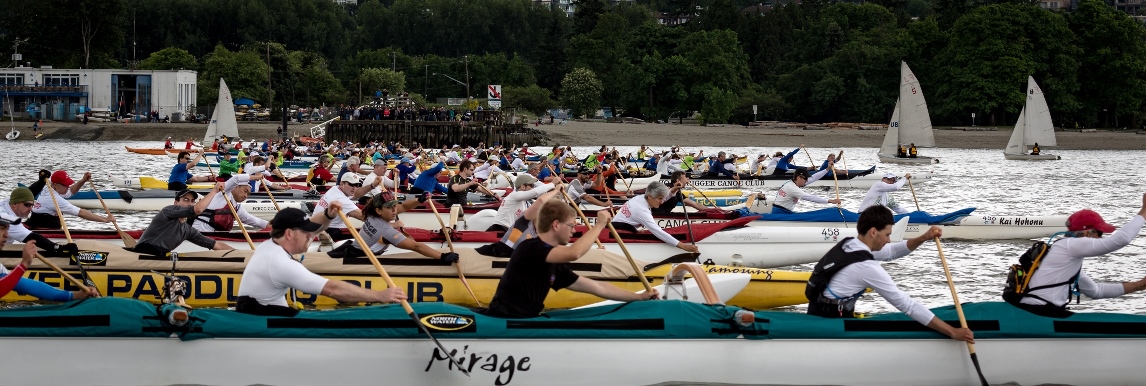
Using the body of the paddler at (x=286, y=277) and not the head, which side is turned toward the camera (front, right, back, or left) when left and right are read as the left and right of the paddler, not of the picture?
right

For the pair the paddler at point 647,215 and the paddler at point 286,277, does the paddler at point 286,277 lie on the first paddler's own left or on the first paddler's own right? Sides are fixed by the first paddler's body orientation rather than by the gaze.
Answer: on the first paddler's own right

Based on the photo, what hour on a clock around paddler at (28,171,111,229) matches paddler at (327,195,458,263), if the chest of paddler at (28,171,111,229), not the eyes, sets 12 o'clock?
paddler at (327,195,458,263) is roughly at 2 o'clock from paddler at (28,171,111,229).

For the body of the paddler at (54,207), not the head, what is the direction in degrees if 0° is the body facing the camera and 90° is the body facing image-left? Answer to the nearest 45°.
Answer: approximately 270°

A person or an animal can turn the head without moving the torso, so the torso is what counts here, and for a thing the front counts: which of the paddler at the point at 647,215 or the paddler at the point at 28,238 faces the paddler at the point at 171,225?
the paddler at the point at 28,238

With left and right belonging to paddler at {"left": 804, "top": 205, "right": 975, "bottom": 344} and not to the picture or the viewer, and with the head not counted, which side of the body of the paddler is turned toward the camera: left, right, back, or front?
right

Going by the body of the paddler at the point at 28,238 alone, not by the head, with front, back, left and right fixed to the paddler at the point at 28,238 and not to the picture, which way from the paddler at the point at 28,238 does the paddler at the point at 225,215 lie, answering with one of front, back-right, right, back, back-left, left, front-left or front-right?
front-left

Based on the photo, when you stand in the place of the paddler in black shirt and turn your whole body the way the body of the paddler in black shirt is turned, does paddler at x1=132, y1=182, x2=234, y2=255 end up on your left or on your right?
on your left

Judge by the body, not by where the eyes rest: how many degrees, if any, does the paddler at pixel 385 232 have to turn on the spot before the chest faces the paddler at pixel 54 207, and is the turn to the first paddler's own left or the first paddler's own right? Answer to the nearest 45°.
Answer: approximately 135° to the first paddler's own left

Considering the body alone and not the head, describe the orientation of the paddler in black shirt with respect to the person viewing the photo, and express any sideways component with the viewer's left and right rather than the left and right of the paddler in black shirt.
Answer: facing to the right of the viewer

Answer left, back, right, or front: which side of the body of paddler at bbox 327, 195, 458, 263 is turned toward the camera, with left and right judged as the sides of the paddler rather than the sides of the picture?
right

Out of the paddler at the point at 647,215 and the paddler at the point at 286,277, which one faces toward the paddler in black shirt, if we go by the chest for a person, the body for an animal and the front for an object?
the paddler at the point at 286,277

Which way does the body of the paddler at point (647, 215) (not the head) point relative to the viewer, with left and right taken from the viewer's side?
facing to the right of the viewer
